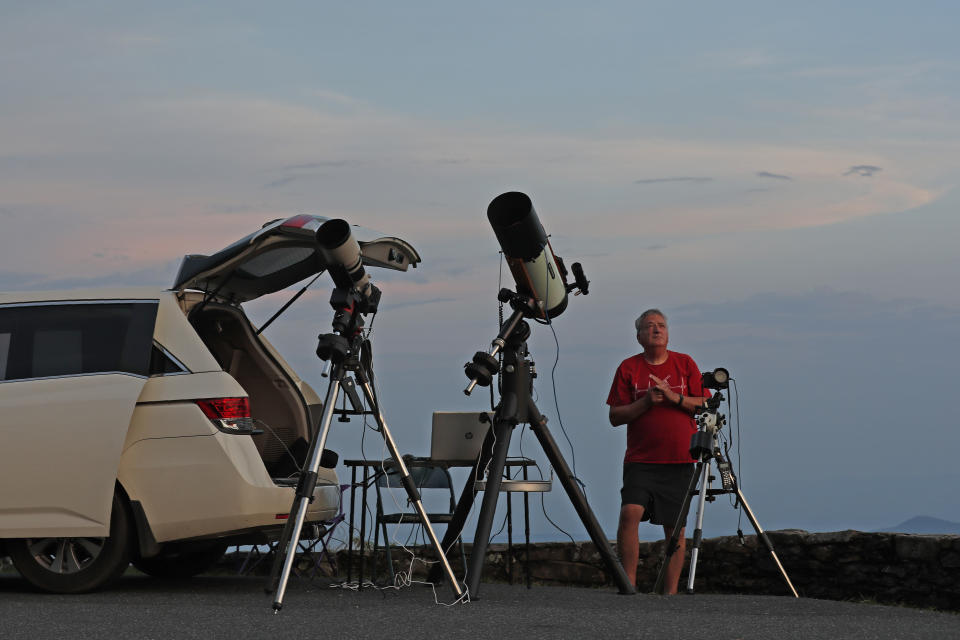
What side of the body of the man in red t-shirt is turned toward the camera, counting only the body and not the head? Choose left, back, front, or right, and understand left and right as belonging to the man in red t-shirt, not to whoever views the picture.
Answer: front

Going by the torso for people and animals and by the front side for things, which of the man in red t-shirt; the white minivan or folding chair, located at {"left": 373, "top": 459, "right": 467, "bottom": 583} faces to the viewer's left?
the white minivan

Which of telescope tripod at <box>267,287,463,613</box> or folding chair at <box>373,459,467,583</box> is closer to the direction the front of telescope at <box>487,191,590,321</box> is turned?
the telescope tripod

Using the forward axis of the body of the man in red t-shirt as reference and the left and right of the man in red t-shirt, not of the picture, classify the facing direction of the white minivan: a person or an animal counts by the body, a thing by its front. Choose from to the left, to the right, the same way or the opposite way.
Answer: to the right

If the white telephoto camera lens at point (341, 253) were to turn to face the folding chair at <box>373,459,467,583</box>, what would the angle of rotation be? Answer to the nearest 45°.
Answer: approximately 135° to its right

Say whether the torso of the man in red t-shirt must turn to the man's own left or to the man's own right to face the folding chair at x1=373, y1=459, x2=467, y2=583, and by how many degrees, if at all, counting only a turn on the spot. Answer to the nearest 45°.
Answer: approximately 90° to the man's own right

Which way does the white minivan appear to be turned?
to the viewer's left

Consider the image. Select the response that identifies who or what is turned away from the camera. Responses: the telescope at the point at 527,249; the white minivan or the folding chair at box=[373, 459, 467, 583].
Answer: the folding chair

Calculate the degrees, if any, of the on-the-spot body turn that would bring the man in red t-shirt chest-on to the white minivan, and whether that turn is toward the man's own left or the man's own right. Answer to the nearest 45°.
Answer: approximately 45° to the man's own right

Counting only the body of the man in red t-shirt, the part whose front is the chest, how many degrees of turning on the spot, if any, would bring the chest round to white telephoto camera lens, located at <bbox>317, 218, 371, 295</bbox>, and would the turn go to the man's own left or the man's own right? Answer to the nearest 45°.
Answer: approximately 45° to the man's own right
